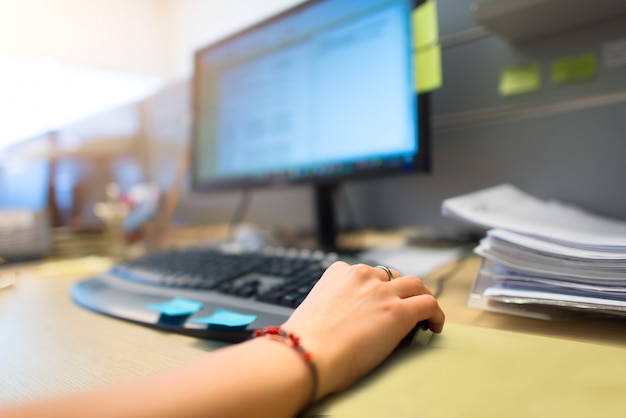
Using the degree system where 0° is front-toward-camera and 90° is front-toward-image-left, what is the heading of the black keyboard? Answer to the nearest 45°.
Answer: approximately 45°

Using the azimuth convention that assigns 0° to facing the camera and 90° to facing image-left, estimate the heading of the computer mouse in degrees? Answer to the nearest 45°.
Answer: approximately 225°

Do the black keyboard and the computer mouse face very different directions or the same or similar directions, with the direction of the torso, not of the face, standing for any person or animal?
very different directions

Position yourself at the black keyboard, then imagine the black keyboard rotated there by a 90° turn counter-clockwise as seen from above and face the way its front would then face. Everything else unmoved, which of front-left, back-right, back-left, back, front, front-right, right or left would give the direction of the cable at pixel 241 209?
back-left
